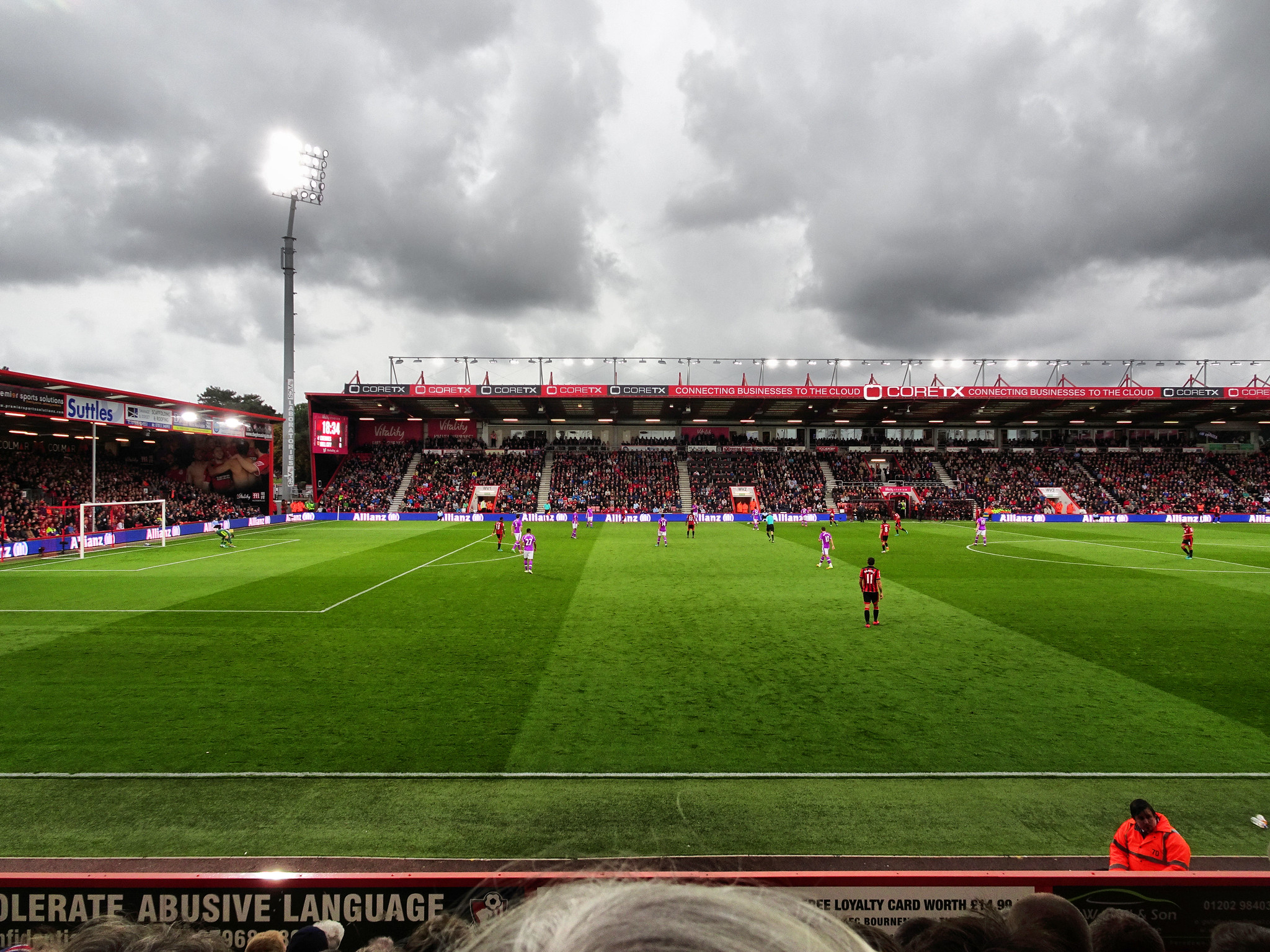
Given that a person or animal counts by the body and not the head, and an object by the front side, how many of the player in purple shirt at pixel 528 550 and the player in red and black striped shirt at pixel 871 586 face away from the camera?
2

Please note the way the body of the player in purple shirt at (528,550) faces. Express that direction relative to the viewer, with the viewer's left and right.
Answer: facing away from the viewer

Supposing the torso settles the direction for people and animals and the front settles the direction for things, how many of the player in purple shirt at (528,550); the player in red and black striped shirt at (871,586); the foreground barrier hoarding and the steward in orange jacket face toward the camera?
2

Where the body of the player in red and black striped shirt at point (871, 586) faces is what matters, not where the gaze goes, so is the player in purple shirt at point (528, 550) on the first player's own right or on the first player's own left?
on the first player's own left

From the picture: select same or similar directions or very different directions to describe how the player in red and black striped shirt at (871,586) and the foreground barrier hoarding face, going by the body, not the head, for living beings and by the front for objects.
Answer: very different directions

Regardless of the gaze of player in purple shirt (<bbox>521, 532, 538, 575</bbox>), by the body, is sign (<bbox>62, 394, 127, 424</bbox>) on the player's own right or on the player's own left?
on the player's own left

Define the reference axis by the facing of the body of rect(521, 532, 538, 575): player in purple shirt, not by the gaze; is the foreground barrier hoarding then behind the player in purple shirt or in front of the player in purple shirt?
behind

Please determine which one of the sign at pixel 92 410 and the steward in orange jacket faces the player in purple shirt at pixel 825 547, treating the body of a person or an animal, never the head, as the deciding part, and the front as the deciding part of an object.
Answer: the sign

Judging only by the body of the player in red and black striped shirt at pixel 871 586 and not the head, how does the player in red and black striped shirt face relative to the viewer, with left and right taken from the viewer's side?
facing away from the viewer

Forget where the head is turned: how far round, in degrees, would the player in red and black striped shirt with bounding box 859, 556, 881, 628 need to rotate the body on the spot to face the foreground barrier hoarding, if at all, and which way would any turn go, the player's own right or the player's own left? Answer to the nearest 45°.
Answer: approximately 180°

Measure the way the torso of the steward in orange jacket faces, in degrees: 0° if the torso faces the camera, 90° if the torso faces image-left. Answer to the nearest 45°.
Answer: approximately 0°

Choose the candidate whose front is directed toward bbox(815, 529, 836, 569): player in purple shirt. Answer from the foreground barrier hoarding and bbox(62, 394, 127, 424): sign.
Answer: the sign

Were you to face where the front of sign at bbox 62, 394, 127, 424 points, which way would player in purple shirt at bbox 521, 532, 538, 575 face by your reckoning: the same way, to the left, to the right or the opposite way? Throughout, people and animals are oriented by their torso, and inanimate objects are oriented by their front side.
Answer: to the left
